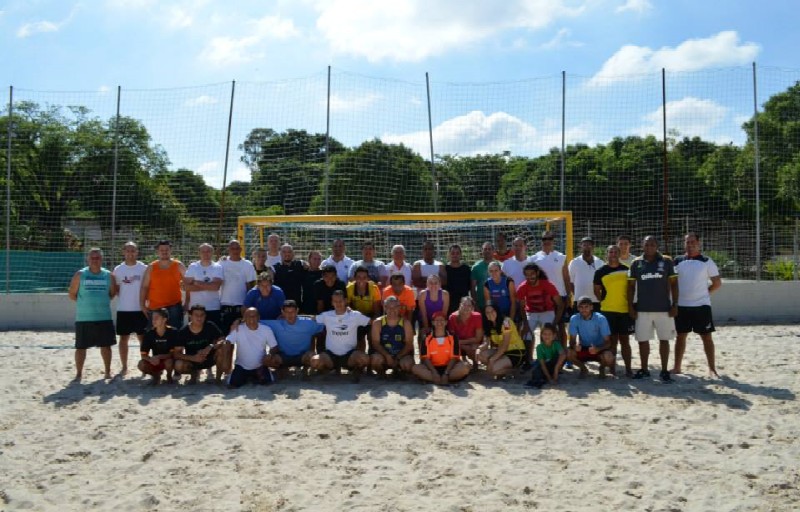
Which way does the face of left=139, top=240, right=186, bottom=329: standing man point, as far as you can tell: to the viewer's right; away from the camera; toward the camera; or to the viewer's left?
toward the camera

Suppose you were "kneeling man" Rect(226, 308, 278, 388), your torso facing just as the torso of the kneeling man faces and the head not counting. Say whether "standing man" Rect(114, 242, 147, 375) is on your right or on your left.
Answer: on your right

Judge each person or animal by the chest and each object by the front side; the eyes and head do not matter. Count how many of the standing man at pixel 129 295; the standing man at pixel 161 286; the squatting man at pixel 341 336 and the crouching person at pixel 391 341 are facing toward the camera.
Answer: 4

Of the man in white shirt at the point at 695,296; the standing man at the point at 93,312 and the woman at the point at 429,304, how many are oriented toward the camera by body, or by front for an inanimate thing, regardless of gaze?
3

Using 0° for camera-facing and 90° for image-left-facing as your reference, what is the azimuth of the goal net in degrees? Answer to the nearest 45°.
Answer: approximately 0°

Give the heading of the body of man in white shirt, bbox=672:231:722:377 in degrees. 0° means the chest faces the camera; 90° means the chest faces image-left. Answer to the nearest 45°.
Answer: approximately 0°

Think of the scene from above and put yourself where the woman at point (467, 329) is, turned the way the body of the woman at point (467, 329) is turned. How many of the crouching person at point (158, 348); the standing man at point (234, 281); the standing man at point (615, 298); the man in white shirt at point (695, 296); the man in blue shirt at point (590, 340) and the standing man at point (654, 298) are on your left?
4

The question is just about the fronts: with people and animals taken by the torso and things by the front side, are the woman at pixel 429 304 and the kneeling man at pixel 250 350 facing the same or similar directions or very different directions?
same or similar directions

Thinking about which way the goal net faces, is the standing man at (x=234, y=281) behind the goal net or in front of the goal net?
in front

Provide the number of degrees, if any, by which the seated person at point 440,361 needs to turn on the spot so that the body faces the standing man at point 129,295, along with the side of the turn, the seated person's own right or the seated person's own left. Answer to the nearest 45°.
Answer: approximately 90° to the seated person's own right

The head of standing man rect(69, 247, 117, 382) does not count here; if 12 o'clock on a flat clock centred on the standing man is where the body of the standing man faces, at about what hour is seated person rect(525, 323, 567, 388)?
The seated person is roughly at 10 o'clock from the standing man.

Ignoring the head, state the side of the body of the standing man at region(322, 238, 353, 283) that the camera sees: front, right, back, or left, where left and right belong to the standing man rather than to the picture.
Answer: front

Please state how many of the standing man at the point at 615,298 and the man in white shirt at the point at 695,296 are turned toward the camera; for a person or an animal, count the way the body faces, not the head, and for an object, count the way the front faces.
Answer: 2

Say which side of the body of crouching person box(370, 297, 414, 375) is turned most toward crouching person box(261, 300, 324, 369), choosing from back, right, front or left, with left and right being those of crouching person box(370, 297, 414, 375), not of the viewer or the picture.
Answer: right

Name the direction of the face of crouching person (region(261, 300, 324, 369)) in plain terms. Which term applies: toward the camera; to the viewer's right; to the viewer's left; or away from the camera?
toward the camera

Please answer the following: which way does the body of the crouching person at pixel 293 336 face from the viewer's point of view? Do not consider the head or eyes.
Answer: toward the camera
